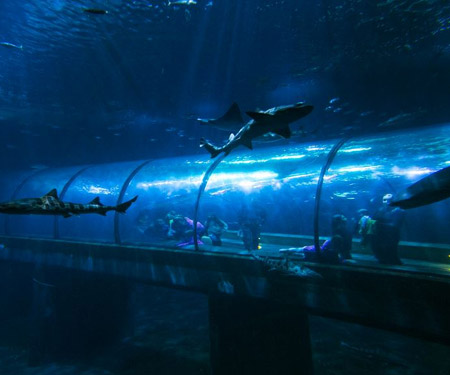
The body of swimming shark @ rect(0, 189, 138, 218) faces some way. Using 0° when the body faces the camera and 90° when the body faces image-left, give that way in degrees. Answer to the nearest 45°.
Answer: approximately 90°

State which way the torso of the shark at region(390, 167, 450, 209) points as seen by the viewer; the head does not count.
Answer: to the viewer's left

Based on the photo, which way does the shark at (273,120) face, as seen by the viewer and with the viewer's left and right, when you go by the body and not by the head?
facing to the right of the viewer

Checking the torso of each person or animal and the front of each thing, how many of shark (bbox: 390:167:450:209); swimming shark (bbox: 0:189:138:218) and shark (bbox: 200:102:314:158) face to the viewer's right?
1

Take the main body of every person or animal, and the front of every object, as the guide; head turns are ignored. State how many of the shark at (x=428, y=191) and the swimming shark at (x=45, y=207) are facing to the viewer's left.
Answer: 2

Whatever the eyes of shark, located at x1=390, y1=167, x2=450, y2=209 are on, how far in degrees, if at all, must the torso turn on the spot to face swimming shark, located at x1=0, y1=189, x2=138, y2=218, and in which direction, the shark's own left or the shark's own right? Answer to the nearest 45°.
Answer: approximately 45° to the shark's own left
